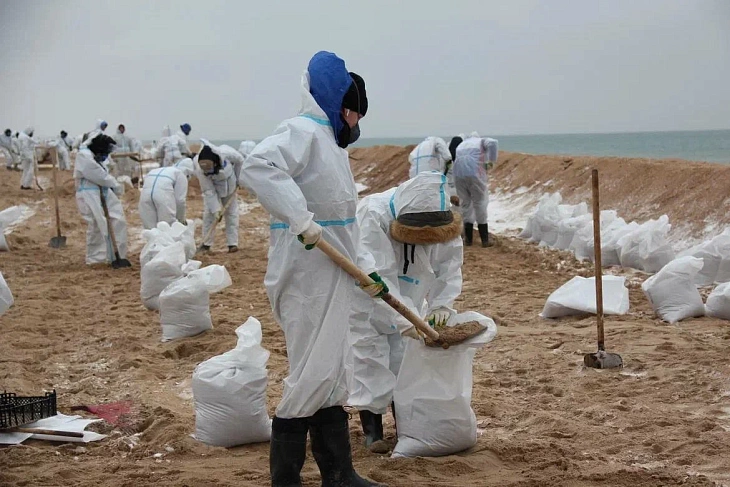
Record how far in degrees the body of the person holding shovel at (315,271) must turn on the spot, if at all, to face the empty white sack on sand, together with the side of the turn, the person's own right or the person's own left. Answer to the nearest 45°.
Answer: approximately 135° to the person's own left

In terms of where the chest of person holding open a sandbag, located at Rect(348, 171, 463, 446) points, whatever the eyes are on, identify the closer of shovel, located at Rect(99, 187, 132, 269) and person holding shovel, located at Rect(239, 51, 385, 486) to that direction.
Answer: the person holding shovel

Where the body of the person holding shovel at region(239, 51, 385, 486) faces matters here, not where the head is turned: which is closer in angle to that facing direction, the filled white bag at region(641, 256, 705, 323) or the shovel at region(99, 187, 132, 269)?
the filled white bag

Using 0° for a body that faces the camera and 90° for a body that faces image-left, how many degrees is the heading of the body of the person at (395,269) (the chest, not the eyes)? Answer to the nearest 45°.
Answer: approximately 315°

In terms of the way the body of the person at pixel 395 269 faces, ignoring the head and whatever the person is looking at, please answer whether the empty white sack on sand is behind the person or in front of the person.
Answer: behind

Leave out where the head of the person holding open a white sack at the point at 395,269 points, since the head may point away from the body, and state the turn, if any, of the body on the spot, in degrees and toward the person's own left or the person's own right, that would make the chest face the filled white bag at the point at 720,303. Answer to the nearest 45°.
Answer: approximately 90° to the person's own left

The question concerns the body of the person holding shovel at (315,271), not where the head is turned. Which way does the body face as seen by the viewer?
to the viewer's right

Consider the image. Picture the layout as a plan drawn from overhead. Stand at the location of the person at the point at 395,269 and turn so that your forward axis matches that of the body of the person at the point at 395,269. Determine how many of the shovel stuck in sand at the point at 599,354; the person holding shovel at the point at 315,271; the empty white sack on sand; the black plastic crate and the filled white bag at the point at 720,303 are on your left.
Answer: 2

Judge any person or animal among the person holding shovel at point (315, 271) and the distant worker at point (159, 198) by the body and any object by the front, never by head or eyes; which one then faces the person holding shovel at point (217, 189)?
the distant worker

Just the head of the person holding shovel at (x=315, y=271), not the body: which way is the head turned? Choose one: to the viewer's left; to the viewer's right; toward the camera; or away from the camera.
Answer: to the viewer's right
